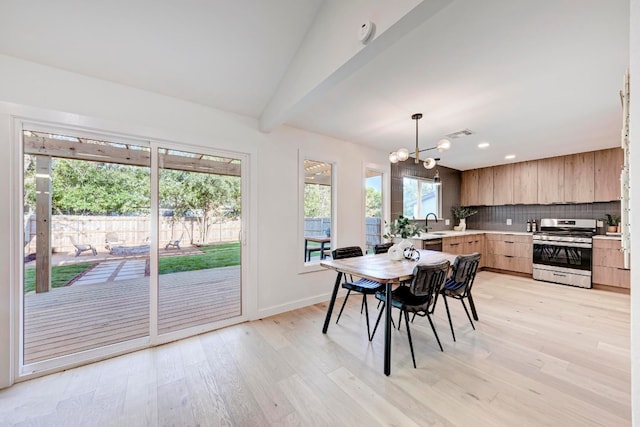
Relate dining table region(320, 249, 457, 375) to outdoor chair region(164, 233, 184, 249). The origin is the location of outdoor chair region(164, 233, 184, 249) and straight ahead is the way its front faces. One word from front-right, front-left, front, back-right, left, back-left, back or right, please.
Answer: back-left

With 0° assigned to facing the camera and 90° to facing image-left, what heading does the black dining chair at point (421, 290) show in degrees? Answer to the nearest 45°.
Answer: approximately 135°

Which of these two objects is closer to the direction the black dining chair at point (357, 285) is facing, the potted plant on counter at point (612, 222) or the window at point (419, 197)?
the potted plant on counter

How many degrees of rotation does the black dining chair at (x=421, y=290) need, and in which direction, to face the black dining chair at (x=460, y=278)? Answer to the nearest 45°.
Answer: approximately 90° to its right

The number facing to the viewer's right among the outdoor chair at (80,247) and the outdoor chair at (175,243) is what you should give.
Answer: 1

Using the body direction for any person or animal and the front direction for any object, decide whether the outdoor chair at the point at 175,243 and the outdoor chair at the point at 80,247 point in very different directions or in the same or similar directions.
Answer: very different directions

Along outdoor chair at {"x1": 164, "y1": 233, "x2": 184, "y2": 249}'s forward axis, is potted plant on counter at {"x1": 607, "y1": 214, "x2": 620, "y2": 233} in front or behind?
behind

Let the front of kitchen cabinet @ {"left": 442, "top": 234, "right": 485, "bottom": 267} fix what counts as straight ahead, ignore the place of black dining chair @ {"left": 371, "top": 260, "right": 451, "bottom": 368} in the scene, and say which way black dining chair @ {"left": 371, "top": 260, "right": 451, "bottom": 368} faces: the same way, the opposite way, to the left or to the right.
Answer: the opposite way

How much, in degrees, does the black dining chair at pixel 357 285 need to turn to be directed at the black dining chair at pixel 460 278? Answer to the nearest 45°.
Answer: approximately 45° to its left

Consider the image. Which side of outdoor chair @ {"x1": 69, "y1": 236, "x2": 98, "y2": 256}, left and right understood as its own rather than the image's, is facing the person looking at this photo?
right

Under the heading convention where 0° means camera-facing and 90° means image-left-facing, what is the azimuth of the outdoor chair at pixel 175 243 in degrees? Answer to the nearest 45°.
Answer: approximately 90°
